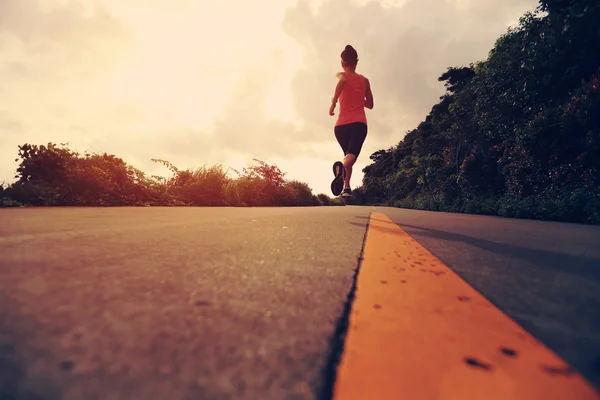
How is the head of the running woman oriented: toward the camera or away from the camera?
away from the camera

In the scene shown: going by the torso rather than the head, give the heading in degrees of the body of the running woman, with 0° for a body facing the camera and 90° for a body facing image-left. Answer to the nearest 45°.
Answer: approximately 180°
